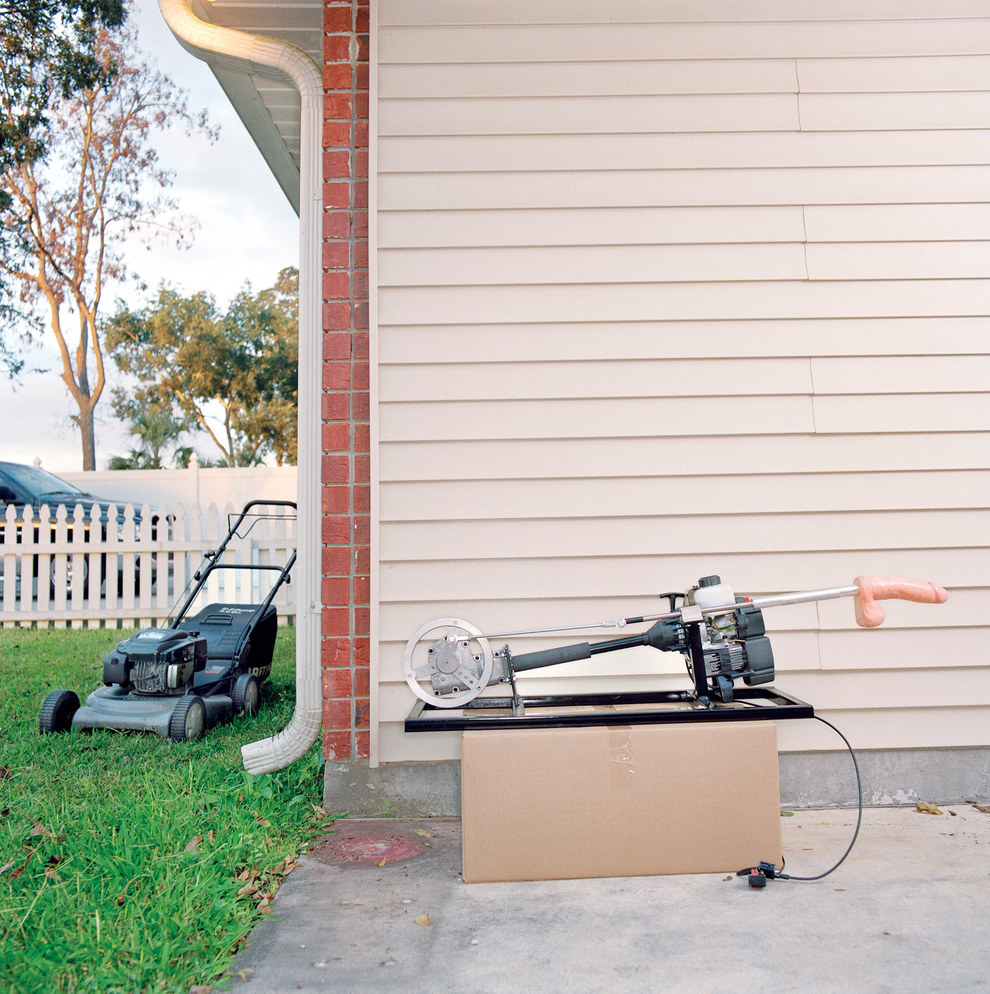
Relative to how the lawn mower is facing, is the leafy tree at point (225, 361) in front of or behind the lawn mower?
behind

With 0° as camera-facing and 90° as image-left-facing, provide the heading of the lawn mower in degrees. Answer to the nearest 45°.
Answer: approximately 45°

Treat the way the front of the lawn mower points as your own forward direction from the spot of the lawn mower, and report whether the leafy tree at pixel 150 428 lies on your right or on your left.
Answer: on your right

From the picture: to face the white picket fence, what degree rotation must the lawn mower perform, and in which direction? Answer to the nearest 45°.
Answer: approximately 135° to its right

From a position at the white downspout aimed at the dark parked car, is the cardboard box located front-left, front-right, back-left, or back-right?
back-right
